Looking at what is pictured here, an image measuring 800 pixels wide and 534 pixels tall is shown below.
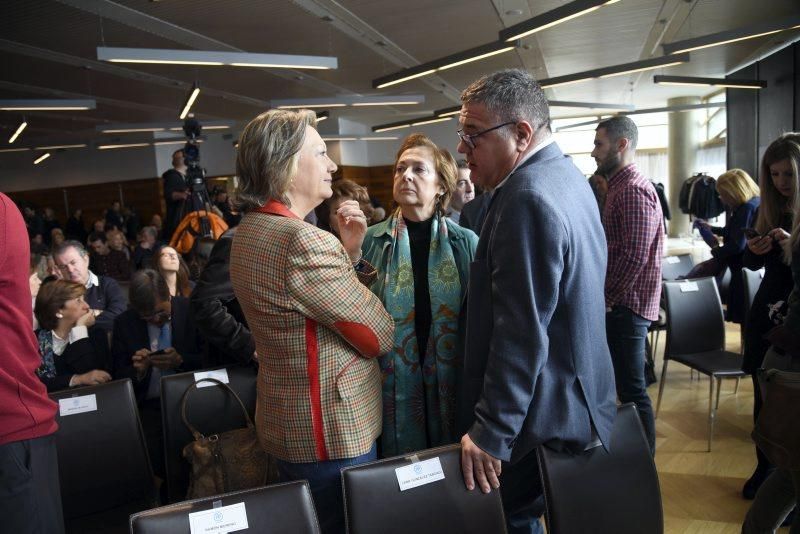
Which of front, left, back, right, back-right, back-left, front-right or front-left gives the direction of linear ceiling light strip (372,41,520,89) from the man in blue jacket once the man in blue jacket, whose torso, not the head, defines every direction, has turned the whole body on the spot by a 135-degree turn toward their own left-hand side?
back-left

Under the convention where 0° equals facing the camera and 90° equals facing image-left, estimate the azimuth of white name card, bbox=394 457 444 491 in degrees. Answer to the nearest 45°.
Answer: approximately 0°

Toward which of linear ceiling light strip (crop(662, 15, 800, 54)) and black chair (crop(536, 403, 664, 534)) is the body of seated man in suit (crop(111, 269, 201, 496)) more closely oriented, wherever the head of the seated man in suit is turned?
the black chair

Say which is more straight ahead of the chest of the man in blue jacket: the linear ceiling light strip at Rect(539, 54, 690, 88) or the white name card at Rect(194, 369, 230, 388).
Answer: the white name card

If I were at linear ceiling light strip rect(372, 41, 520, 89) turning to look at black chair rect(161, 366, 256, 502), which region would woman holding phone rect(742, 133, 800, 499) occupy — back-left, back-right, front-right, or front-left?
front-left

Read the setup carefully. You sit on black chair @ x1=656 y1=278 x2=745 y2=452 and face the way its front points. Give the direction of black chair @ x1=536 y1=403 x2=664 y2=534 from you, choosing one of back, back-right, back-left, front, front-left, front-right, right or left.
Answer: front-right

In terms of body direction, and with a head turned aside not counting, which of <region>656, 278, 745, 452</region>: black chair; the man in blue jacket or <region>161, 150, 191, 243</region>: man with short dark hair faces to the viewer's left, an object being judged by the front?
the man in blue jacket

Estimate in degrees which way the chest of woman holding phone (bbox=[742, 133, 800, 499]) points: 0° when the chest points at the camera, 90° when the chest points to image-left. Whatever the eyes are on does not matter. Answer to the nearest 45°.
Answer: approximately 45°

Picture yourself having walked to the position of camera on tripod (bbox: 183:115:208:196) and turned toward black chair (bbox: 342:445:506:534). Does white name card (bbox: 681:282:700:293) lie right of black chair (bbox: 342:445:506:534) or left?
left

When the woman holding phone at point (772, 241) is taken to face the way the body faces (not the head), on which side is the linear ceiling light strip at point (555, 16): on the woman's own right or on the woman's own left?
on the woman's own right

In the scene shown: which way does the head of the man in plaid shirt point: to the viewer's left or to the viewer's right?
to the viewer's left

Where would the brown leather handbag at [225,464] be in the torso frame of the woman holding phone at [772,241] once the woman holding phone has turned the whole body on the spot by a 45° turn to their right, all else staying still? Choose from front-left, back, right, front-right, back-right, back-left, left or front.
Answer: front-left

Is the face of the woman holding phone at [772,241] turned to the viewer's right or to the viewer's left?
to the viewer's left

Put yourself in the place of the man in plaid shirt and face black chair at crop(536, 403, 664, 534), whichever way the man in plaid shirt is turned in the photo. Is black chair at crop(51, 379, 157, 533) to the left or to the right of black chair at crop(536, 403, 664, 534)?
right
